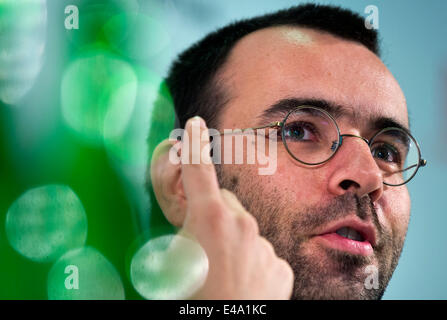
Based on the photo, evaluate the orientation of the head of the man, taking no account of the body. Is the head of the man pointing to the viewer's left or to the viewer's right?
to the viewer's right

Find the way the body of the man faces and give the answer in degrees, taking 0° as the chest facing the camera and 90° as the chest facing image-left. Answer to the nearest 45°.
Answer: approximately 315°
